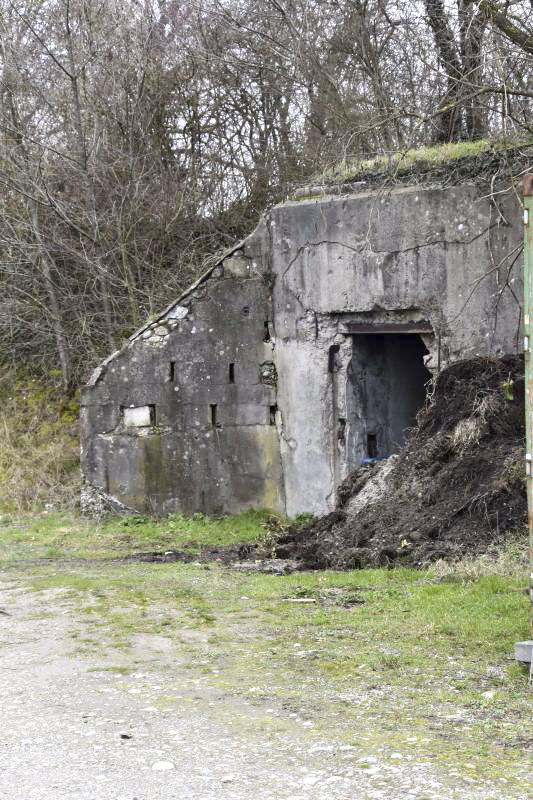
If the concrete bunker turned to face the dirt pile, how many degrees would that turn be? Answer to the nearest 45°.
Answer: approximately 45° to its left

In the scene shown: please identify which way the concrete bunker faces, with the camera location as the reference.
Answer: facing the viewer

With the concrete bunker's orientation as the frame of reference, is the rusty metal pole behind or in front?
in front
